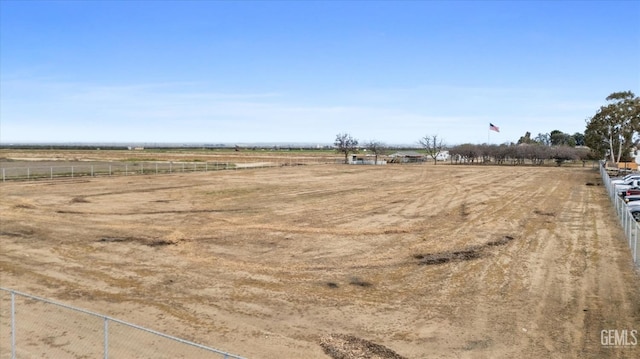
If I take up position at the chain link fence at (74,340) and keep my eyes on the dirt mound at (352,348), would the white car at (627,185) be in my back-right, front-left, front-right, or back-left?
front-left

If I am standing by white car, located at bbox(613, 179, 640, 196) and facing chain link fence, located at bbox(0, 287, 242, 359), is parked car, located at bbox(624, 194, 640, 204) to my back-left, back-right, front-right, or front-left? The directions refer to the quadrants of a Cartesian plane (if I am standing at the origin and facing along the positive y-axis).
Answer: front-left

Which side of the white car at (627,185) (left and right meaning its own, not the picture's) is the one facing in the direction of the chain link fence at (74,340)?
left

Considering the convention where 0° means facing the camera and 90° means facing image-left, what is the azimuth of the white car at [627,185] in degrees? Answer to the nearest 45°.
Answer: approximately 90°

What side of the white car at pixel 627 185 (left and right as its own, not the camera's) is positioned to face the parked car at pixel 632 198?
left

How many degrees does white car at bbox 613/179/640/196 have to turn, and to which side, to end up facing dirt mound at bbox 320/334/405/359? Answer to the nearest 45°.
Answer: approximately 90° to its left

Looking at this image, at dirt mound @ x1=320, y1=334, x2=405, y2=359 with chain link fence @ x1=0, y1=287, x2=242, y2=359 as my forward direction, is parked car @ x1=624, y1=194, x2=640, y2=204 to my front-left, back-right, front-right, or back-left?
back-right
